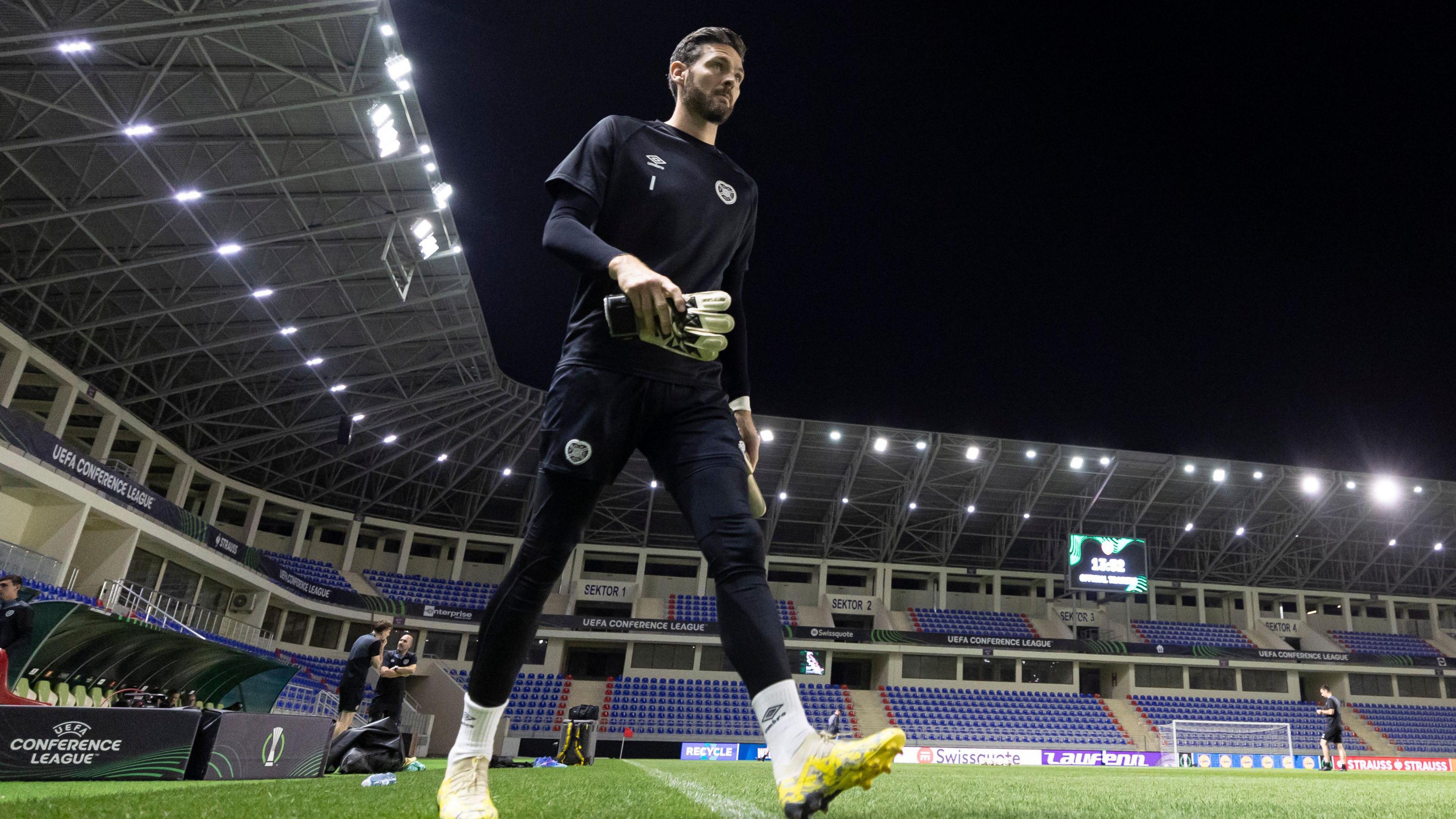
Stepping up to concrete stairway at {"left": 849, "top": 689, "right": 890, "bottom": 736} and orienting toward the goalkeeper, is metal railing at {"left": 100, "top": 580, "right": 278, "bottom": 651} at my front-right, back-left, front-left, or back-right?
front-right

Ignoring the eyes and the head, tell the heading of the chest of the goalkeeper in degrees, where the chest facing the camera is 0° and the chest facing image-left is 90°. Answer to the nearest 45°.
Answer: approximately 315°

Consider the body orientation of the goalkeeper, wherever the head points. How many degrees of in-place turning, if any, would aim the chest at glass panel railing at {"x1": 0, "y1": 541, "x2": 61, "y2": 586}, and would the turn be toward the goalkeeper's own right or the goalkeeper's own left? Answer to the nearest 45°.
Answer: approximately 180°

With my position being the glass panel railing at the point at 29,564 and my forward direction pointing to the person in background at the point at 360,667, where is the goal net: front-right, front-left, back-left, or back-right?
front-left

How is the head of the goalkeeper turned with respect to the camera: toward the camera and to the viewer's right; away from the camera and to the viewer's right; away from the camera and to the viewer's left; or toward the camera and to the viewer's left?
toward the camera and to the viewer's right

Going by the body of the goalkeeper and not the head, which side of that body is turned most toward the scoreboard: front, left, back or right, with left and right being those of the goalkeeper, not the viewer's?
left

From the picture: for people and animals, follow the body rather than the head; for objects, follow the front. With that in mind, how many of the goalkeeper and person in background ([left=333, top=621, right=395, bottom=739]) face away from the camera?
0

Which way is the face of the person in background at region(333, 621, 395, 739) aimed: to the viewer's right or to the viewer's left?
to the viewer's right

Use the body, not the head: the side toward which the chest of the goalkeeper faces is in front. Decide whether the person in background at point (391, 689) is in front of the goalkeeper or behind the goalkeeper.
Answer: behind
